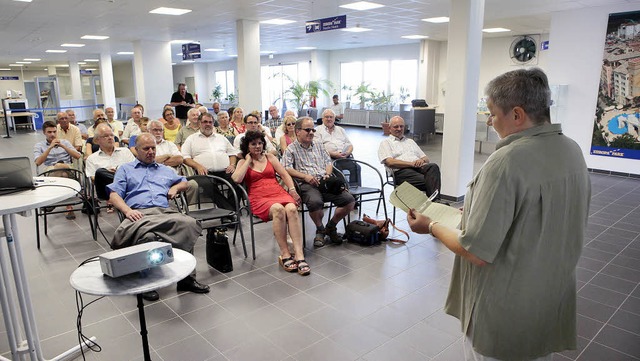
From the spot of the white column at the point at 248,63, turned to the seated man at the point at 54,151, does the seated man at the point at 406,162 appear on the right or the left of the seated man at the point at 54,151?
left

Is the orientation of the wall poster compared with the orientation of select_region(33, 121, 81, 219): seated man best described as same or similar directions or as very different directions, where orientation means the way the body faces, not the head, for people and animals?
same or similar directions

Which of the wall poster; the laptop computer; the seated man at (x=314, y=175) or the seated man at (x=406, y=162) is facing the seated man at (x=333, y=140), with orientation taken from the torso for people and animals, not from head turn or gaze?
the wall poster

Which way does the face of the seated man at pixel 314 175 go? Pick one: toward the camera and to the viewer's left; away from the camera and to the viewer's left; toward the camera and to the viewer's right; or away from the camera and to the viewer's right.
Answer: toward the camera and to the viewer's right

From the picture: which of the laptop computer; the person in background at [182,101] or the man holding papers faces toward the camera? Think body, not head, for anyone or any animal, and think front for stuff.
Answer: the person in background

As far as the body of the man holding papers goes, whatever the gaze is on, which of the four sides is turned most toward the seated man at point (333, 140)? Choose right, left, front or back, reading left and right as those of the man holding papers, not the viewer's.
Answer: front

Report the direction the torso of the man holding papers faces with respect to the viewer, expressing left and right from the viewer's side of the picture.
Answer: facing away from the viewer and to the left of the viewer

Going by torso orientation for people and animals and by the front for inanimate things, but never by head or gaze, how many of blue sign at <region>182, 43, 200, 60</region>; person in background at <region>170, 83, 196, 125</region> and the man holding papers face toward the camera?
2

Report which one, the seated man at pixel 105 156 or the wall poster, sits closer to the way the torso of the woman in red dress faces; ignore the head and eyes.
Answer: the wall poster

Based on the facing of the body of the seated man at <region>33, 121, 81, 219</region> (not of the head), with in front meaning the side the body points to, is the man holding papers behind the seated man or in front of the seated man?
in front

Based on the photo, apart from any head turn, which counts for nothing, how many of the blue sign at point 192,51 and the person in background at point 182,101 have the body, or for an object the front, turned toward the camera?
2

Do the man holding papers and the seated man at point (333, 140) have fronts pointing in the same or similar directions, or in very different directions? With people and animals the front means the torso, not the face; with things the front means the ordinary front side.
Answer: very different directions

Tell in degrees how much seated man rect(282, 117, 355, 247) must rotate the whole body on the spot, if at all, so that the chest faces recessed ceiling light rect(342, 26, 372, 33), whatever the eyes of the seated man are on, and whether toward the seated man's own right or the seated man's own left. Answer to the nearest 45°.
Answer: approximately 135° to the seated man's own left
